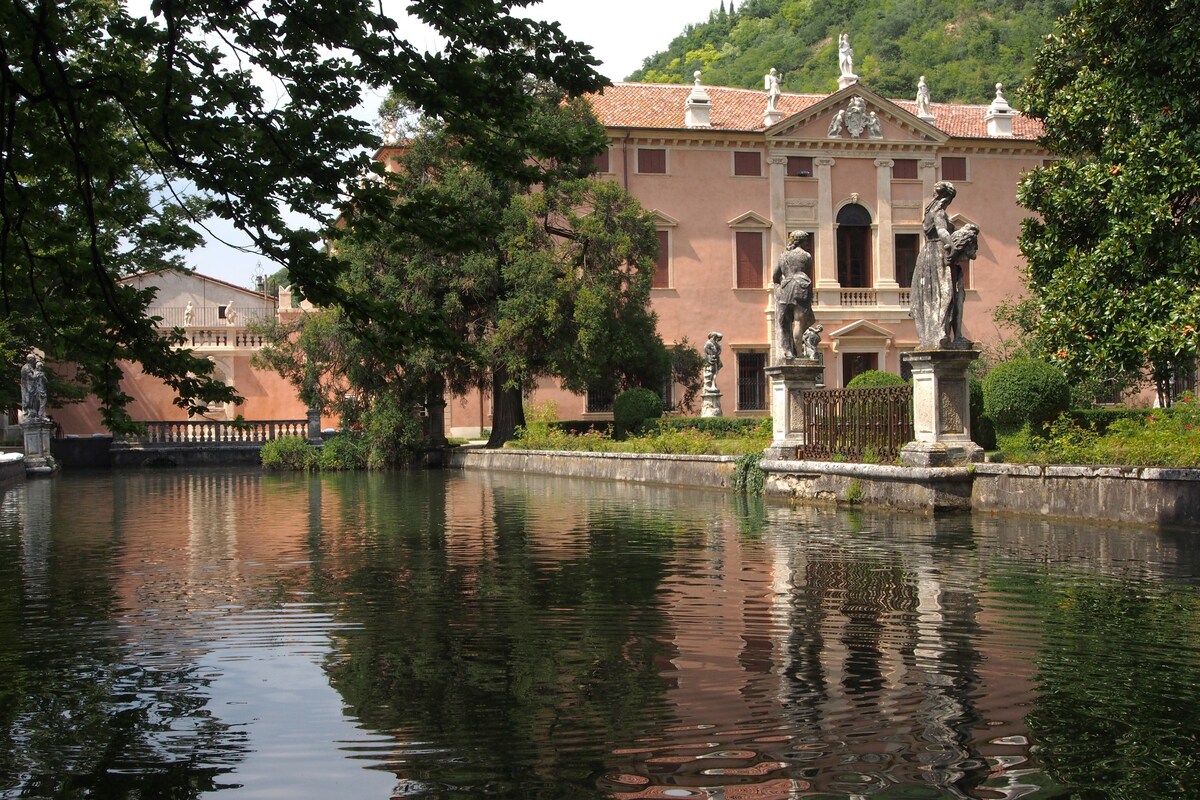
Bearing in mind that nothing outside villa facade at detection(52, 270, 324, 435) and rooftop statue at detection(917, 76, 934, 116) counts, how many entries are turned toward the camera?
2

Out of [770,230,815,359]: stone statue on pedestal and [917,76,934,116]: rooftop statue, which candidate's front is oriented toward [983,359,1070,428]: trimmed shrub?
the rooftop statue

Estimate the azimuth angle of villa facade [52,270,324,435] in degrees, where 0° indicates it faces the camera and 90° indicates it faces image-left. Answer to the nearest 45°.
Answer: approximately 0°

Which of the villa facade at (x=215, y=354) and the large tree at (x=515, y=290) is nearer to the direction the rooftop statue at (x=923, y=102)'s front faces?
the large tree
